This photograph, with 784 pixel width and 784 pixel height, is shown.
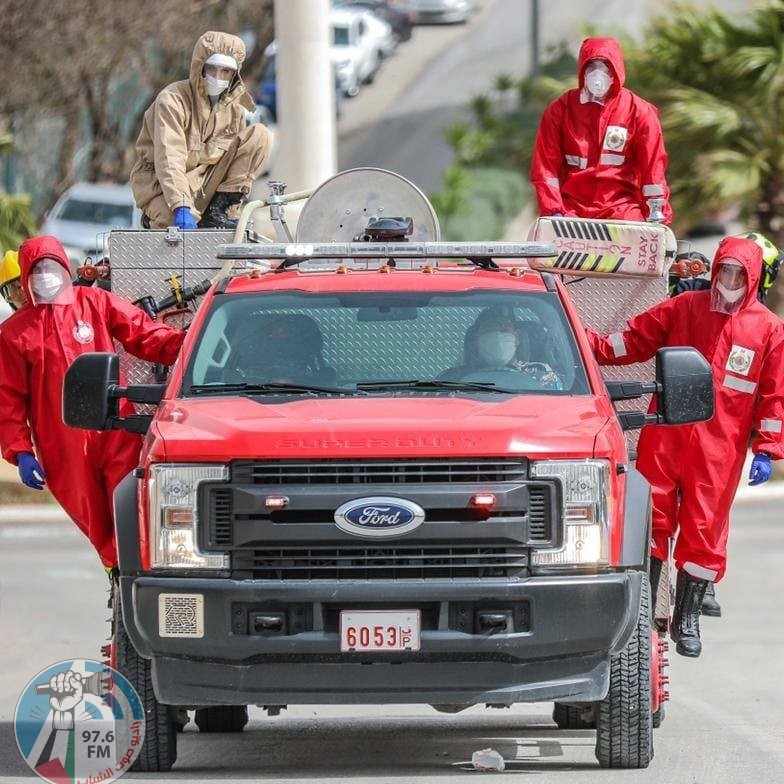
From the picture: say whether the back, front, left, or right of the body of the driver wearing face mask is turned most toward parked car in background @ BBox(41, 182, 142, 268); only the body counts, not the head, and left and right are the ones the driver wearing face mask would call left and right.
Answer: back

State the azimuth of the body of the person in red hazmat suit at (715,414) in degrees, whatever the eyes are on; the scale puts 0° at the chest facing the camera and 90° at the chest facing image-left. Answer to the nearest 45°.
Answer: approximately 0°

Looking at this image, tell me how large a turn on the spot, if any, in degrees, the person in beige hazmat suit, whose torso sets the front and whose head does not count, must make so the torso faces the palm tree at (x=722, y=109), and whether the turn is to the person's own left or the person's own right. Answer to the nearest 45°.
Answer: approximately 90° to the person's own left

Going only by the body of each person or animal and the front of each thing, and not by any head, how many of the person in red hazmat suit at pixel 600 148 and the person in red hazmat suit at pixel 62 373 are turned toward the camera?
2

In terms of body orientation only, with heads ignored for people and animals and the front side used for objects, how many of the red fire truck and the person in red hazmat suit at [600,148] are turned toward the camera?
2

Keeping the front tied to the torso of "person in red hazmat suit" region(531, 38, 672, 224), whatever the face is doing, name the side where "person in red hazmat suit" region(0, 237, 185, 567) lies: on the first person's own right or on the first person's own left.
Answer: on the first person's own right

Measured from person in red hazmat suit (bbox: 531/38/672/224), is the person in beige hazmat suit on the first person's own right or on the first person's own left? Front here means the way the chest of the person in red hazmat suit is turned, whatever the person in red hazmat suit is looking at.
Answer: on the first person's own right

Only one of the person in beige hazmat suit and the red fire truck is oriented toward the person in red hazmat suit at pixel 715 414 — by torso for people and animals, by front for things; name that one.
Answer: the person in beige hazmat suit
